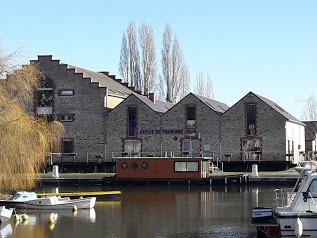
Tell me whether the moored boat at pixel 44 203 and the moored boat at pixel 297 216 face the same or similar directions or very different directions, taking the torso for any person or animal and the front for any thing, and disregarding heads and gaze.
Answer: very different directions

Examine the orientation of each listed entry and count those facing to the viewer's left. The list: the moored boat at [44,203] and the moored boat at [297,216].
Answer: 1
